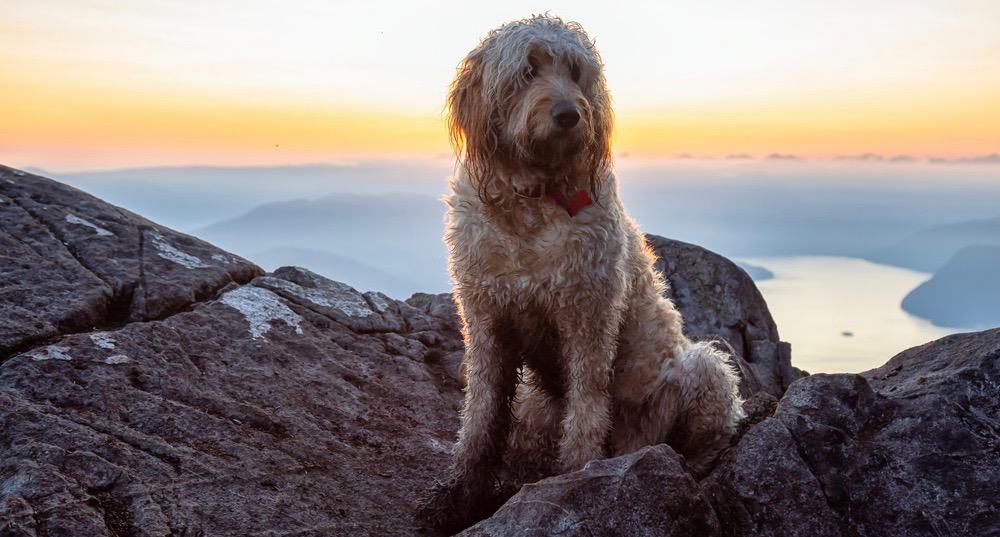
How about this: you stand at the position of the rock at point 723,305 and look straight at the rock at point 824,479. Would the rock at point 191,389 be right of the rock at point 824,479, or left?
right

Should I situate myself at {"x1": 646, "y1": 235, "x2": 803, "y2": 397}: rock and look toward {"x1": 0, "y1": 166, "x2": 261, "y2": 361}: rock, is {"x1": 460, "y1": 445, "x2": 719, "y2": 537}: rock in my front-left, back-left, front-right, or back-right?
front-left

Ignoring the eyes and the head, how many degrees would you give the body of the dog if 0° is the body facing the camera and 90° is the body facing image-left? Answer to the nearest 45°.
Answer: approximately 45°

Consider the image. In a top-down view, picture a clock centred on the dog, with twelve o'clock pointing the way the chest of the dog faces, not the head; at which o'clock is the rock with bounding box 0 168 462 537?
The rock is roughly at 2 o'clock from the dog.

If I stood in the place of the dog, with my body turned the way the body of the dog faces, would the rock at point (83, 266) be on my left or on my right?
on my right
